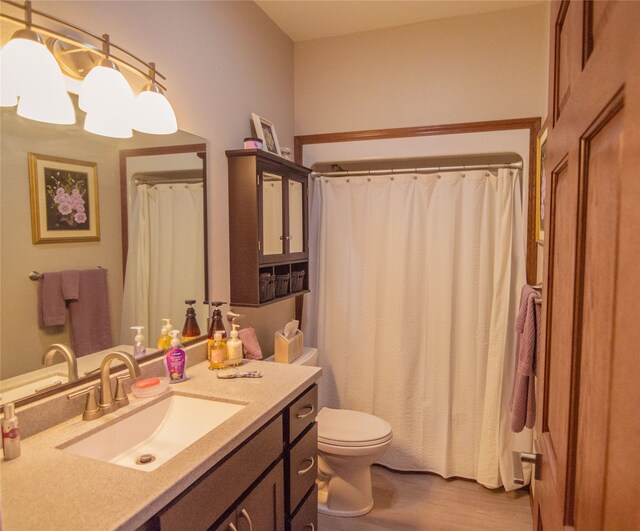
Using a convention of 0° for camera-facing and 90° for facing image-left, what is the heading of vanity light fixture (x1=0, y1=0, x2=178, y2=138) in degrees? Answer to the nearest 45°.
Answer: approximately 315°

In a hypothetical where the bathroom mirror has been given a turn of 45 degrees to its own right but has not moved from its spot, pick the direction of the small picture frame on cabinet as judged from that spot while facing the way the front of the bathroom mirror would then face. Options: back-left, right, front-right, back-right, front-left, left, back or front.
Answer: back-left

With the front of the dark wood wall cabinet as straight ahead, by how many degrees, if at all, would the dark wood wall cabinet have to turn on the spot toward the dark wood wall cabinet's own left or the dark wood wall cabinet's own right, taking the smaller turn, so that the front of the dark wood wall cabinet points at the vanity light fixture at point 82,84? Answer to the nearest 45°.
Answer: approximately 90° to the dark wood wall cabinet's own right

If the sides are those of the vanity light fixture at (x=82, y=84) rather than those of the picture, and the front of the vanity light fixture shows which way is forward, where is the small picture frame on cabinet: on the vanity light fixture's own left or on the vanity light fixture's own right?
on the vanity light fixture's own left

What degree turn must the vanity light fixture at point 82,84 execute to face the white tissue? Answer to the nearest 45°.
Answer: approximately 90° to its left

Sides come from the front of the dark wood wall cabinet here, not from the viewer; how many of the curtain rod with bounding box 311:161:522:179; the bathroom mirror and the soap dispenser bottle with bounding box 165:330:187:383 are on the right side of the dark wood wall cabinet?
2

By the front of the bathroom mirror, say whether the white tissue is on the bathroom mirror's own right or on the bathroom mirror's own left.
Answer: on the bathroom mirror's own left

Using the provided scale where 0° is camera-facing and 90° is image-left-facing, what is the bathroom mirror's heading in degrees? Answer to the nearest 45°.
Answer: approximately 315°

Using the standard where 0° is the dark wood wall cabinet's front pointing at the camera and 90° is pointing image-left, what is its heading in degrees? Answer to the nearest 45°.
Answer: approximately 315°
